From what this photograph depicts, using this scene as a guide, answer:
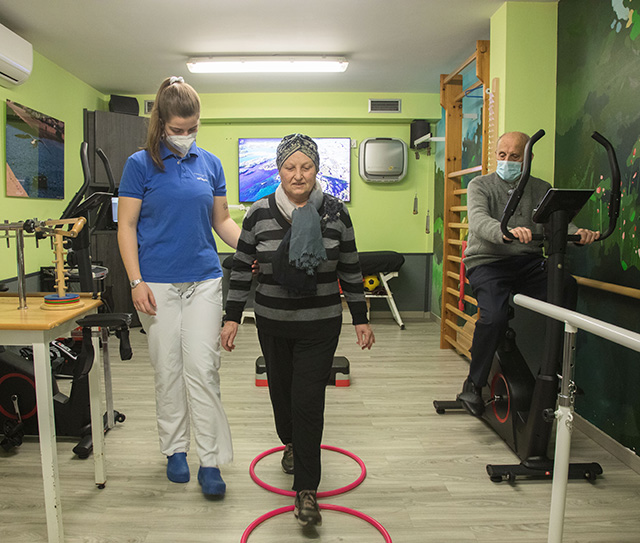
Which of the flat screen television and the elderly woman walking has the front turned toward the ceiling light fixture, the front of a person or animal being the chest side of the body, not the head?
the flat screen television

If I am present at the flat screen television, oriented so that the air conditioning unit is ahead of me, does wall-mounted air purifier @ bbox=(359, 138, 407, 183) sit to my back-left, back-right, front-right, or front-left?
back-left

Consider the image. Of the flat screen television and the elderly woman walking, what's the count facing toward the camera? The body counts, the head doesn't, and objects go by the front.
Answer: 2

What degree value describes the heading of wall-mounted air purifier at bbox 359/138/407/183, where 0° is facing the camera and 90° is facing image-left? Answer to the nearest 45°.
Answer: approximately 0°

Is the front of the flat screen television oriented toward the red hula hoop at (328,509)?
yes

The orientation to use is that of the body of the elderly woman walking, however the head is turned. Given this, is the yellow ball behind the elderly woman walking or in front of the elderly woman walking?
behind

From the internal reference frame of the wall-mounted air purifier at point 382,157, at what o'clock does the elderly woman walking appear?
The elderly woman walking is roughly at 12 o'clock from the wall-mounted air purifier.

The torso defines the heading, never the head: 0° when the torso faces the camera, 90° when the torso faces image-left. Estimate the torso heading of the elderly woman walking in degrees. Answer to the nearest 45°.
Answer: approximately 0°

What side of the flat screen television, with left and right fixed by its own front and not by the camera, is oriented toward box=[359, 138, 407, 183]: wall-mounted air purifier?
left

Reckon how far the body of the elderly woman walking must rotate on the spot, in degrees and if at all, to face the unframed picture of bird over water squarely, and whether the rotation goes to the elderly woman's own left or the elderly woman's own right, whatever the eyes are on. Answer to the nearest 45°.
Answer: approximately 135° to the elderly woman's own right

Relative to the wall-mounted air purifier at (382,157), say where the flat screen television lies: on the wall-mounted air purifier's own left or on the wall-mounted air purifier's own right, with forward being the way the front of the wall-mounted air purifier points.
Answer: on the wall-mounted air purifier's own right

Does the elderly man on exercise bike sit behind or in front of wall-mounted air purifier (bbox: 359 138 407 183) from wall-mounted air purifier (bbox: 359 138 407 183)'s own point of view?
in front
